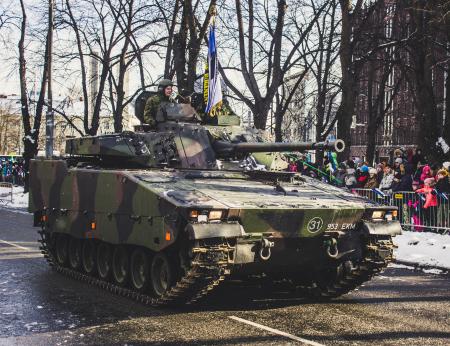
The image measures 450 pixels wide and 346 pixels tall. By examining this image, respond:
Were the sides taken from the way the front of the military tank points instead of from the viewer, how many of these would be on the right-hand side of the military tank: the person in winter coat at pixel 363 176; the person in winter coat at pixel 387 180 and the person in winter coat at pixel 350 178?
0

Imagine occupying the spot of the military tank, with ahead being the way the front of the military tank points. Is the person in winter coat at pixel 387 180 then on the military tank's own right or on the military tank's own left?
on the military tank's own left

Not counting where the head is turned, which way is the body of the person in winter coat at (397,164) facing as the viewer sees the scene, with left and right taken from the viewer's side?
facing the viewer and to the left of the viewer

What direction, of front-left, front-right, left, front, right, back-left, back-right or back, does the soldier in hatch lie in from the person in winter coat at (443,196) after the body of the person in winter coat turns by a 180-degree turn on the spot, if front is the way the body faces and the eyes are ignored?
back-right

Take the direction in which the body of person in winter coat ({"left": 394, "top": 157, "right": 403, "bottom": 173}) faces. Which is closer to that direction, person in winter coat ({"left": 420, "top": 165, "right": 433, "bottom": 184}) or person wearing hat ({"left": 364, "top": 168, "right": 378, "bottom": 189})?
the person wearing hat

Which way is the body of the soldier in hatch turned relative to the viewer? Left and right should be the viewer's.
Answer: facing the viewer and to the right of the viewer

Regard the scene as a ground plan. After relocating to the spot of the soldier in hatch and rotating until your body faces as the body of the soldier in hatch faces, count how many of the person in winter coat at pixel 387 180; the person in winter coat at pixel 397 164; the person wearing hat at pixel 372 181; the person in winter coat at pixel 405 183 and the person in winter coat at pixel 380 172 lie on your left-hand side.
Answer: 5

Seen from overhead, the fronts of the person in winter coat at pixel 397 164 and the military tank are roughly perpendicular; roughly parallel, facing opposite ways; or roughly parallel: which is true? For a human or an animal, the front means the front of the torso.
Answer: roughly perpendicular

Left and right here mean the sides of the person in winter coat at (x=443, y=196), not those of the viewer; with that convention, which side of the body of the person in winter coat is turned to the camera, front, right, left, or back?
left

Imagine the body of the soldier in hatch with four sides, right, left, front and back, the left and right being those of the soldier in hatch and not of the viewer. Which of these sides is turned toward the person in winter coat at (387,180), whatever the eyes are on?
left

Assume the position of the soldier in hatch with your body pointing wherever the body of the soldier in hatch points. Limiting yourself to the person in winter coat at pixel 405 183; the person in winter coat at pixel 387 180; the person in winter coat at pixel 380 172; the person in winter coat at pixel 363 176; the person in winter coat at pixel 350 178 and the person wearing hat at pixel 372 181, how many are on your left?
6

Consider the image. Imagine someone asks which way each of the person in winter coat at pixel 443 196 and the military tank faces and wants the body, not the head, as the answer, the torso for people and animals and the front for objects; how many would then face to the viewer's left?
1

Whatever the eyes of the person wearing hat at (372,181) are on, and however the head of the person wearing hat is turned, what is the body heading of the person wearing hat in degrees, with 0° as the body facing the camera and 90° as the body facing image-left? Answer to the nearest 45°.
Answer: approximately 45°

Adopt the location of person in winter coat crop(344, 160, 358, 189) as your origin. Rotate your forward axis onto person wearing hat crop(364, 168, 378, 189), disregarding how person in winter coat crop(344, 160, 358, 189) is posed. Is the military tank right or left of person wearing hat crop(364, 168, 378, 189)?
right
